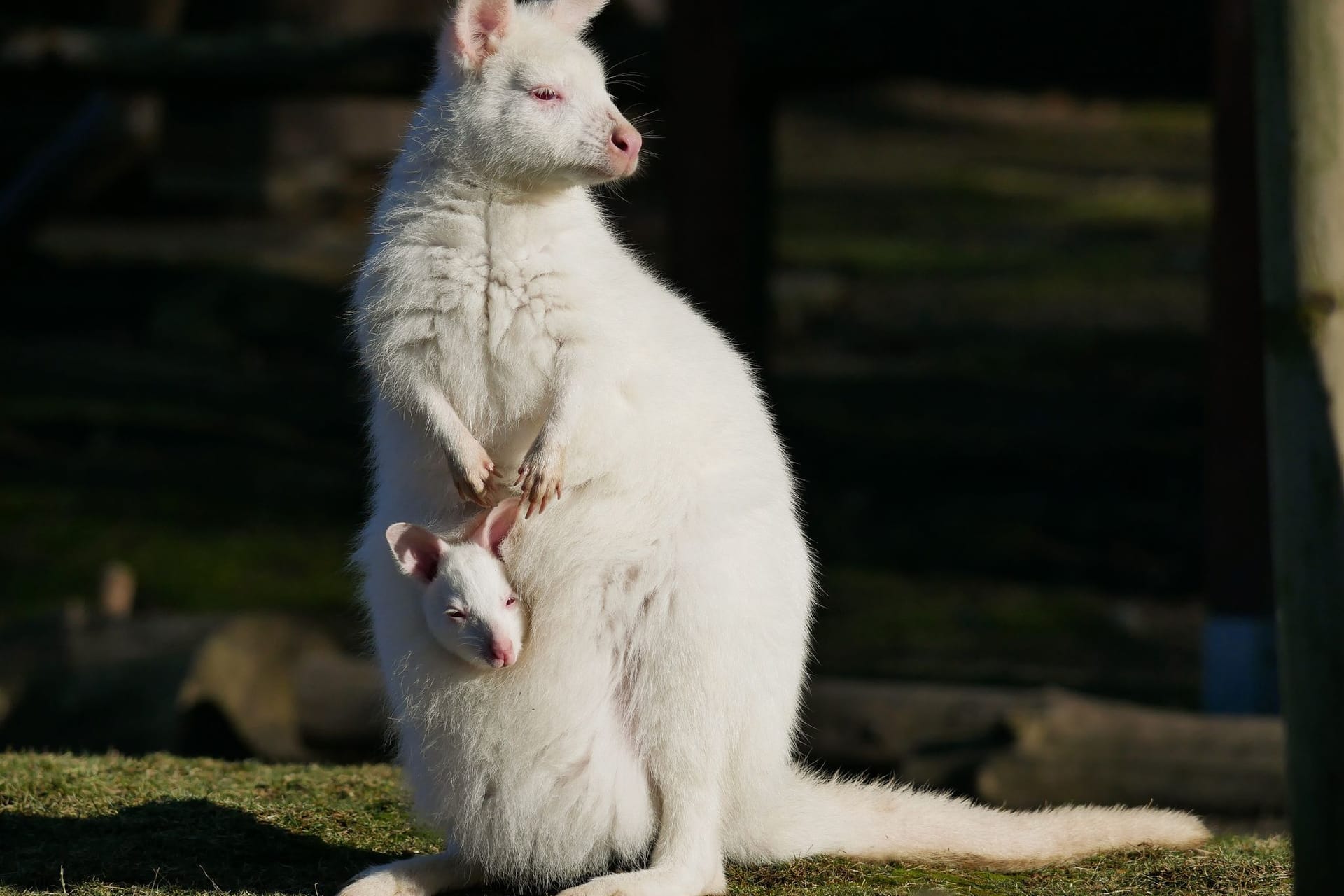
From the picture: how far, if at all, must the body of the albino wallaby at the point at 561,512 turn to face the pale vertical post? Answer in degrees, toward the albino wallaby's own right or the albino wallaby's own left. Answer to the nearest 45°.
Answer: approximately 90° to the albino wallaby's own left

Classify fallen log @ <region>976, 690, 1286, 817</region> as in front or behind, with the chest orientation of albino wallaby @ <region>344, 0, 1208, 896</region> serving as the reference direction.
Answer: behind

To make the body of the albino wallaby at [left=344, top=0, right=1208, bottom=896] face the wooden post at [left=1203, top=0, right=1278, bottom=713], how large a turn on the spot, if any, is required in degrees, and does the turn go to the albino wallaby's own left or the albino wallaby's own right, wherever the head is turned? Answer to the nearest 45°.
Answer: approximately 180°

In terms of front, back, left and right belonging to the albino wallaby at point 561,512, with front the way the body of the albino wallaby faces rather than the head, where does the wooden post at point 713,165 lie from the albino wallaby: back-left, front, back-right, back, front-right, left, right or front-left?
back-right

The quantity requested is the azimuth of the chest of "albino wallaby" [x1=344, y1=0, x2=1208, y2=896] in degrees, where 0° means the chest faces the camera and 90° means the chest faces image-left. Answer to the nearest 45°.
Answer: approximately 45°
